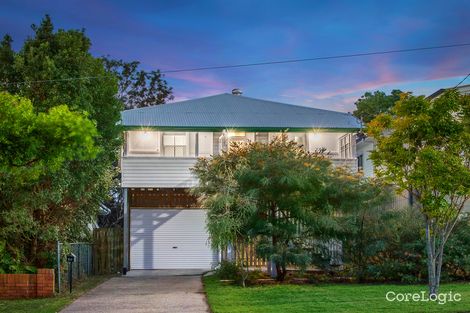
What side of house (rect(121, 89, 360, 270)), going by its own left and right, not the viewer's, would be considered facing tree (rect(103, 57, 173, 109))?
back

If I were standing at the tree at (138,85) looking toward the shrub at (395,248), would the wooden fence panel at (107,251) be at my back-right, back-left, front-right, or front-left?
front-right

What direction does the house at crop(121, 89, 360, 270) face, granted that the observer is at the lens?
facing the viewer

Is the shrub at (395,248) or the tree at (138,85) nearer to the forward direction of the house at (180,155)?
the shrub

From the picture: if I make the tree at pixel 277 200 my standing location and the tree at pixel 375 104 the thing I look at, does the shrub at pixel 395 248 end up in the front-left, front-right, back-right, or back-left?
front-right

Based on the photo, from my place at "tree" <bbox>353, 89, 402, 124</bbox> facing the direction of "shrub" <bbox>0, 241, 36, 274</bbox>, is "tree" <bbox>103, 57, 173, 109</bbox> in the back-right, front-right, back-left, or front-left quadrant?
front-right

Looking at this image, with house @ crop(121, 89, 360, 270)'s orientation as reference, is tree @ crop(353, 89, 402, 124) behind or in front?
behind
